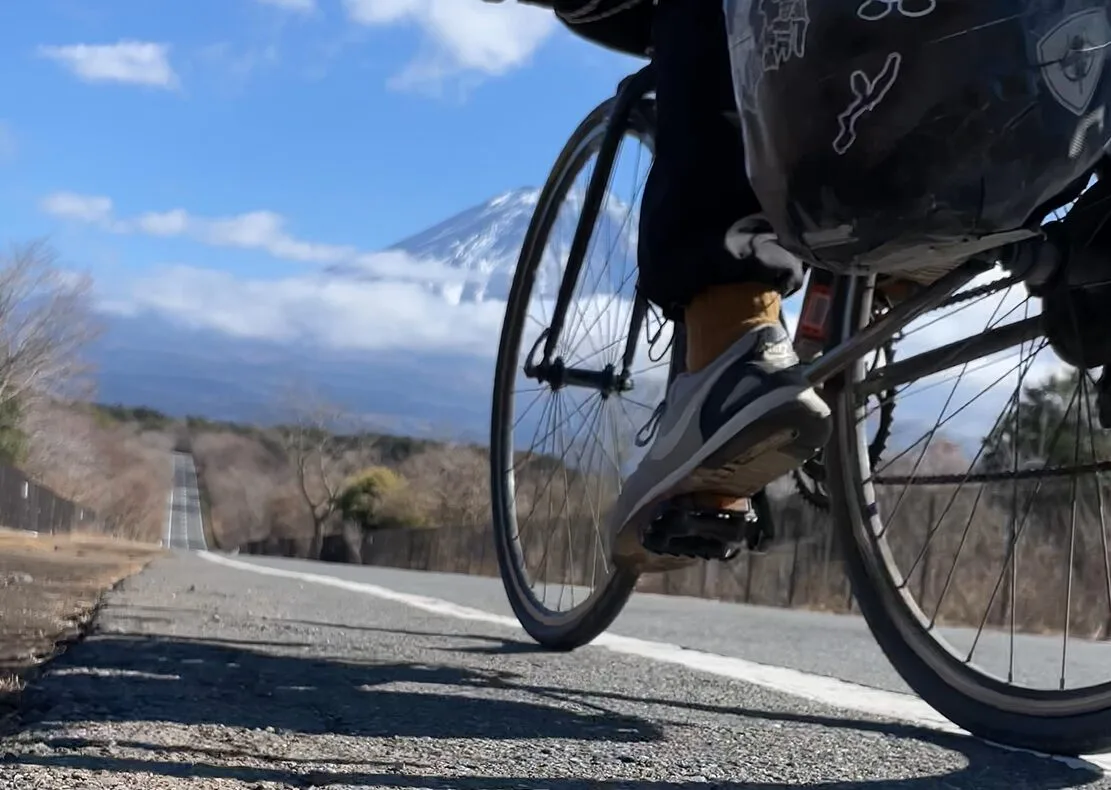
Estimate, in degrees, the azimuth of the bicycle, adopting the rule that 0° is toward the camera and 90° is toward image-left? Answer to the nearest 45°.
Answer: approximately 135°

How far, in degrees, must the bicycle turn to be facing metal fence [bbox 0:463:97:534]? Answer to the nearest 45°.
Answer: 0° — it already faces it
